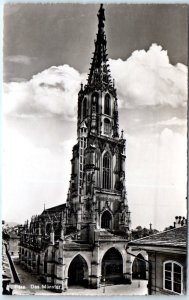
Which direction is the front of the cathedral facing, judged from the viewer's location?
facing the viewer and to the right of the viewer
